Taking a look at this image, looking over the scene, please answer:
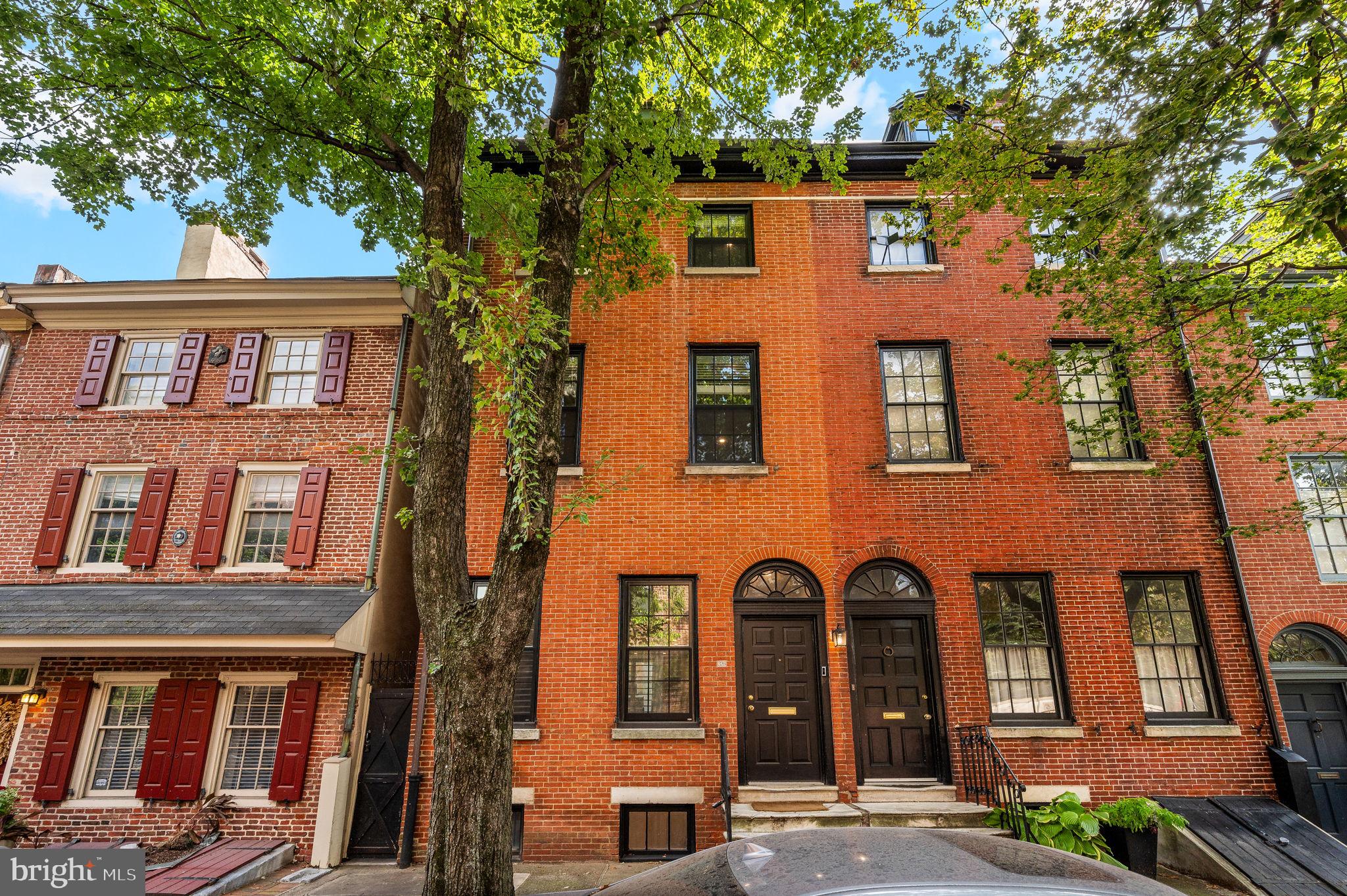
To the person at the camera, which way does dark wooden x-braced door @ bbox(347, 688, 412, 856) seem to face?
facing the viewer

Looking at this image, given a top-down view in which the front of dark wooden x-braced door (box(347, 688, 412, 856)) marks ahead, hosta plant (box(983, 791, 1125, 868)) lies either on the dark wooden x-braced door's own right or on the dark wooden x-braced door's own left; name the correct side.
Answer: on the dark wooden x-braced door's own left

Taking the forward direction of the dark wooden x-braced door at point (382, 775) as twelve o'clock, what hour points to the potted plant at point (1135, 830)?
The potted plant is roughly at 10 o'clock from the dark wooden x-braced door.

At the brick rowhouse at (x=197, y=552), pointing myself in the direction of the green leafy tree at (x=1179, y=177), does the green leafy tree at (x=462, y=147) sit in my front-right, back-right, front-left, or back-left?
front-right

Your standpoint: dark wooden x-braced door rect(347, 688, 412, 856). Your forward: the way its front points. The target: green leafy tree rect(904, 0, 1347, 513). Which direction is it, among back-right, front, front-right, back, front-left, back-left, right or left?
front-left

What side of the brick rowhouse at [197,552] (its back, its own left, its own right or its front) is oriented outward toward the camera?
front

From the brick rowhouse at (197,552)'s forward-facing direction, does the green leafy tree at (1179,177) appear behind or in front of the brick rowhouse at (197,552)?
in front

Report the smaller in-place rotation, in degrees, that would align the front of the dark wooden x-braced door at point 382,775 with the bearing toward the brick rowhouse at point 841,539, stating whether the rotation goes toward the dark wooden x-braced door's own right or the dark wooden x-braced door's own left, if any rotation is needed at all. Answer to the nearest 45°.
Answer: approximately 45° to the dark wooden x-braced door's own left

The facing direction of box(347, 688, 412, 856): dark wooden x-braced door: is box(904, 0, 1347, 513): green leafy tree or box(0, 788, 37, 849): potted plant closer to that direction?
the green leafy tree

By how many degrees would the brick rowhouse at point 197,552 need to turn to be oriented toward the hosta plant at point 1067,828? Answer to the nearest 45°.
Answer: approximately 45° to its left
